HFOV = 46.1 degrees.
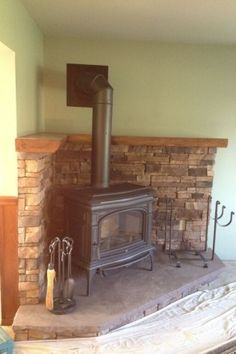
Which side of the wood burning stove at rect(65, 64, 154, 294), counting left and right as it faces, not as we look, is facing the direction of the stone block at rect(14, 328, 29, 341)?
right

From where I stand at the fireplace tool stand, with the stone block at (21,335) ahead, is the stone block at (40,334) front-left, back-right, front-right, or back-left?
front-left

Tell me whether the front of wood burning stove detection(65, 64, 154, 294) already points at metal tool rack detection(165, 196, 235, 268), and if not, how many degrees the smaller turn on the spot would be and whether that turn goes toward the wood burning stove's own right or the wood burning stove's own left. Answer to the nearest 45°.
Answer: approximately 90° to the wood burning stove's own left

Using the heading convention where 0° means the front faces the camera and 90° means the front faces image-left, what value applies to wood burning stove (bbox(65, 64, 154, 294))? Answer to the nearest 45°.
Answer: approximately 315°

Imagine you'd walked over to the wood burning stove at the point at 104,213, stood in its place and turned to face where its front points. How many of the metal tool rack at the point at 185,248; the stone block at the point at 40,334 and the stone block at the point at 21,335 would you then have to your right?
2

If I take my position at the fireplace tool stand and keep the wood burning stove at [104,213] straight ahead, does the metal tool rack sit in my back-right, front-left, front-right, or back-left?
front-right
